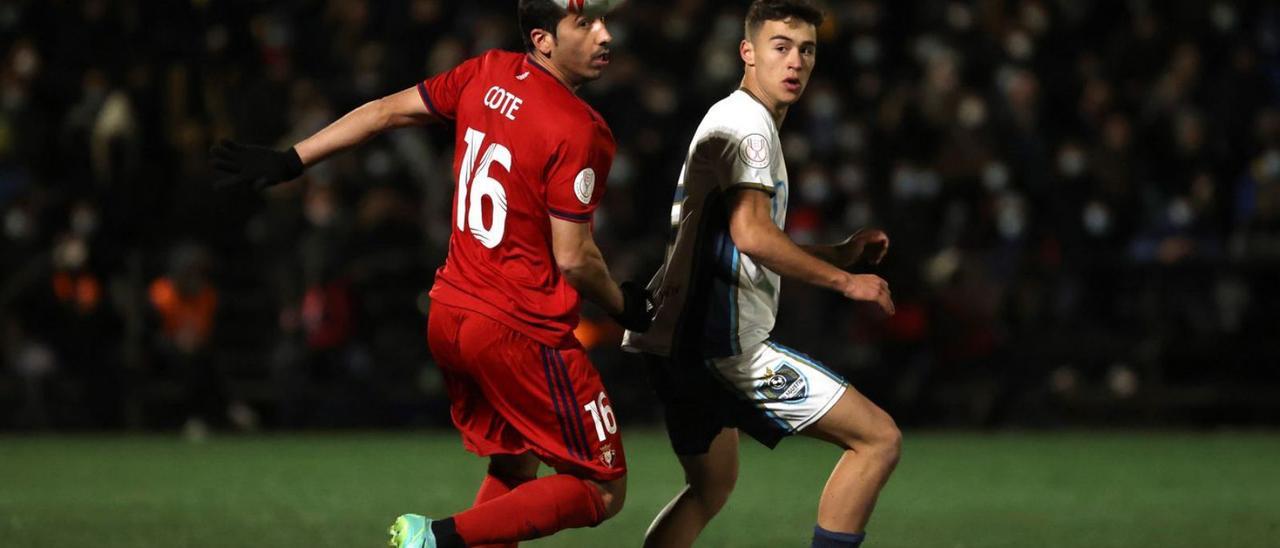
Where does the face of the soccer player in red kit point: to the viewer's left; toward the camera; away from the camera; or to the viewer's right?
to the viewer's right

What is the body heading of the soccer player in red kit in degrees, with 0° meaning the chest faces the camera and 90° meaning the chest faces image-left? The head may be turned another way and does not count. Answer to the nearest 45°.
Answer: approximately 225°

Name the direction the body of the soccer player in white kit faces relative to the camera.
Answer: to the viewer's right
